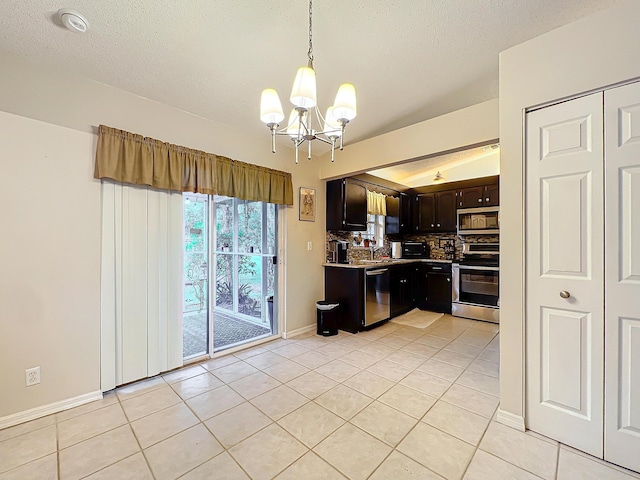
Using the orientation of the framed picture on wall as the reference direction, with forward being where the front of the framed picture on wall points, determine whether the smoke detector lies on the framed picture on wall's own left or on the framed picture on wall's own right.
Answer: on the framed picture on wall's own right

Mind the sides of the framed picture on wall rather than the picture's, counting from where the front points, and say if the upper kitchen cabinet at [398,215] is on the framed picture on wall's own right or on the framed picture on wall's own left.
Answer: on the framed picture on wall's own left

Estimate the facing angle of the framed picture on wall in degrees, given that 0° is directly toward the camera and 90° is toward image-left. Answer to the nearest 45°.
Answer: approximately 315°

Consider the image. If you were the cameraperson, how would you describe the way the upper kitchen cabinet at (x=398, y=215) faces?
facing the viewer and to the right of the viewer

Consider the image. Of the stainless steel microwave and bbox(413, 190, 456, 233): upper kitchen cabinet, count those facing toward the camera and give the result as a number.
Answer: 2

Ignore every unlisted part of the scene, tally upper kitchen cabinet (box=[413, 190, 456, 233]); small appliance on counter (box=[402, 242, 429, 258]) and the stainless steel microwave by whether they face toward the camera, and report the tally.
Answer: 3

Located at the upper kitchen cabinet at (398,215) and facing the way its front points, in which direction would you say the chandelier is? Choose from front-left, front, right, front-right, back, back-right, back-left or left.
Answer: front-right

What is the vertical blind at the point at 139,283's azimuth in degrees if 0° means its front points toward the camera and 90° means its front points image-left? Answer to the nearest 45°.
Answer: approximately 315°

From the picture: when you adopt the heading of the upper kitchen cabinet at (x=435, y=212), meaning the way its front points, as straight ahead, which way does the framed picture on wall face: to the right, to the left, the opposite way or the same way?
to the left

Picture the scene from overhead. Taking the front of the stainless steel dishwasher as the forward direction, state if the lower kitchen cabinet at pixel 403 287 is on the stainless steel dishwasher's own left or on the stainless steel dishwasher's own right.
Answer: on the stainless steel dishwasher's own left

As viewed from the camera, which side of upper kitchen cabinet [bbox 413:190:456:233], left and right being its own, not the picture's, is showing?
front

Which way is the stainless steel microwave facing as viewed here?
toward the camera

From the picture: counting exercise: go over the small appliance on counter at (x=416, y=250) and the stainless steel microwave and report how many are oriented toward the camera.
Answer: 2

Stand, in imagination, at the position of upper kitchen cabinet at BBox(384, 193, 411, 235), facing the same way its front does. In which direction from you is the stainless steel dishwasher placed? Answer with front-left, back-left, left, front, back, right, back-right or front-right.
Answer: front-right

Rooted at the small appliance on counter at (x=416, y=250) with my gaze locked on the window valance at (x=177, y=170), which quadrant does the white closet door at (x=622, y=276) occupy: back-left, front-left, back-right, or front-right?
front-left
